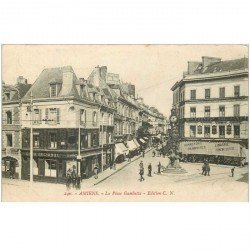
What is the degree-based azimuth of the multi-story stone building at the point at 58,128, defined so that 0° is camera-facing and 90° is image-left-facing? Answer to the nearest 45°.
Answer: approximately 0°

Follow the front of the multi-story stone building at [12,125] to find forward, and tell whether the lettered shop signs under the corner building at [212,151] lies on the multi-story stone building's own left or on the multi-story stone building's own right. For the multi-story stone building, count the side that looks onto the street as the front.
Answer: on the multi-story stone building's own left

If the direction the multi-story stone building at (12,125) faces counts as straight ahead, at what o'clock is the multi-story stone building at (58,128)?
the multi-story stone building at (58,128) is roughly at 9 o'clock from the multi-story stone building at (12,125).

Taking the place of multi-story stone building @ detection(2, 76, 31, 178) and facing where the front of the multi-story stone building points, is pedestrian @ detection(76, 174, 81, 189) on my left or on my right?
on my left

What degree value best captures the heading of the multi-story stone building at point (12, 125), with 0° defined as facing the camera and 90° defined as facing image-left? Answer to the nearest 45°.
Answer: approximately 0°
